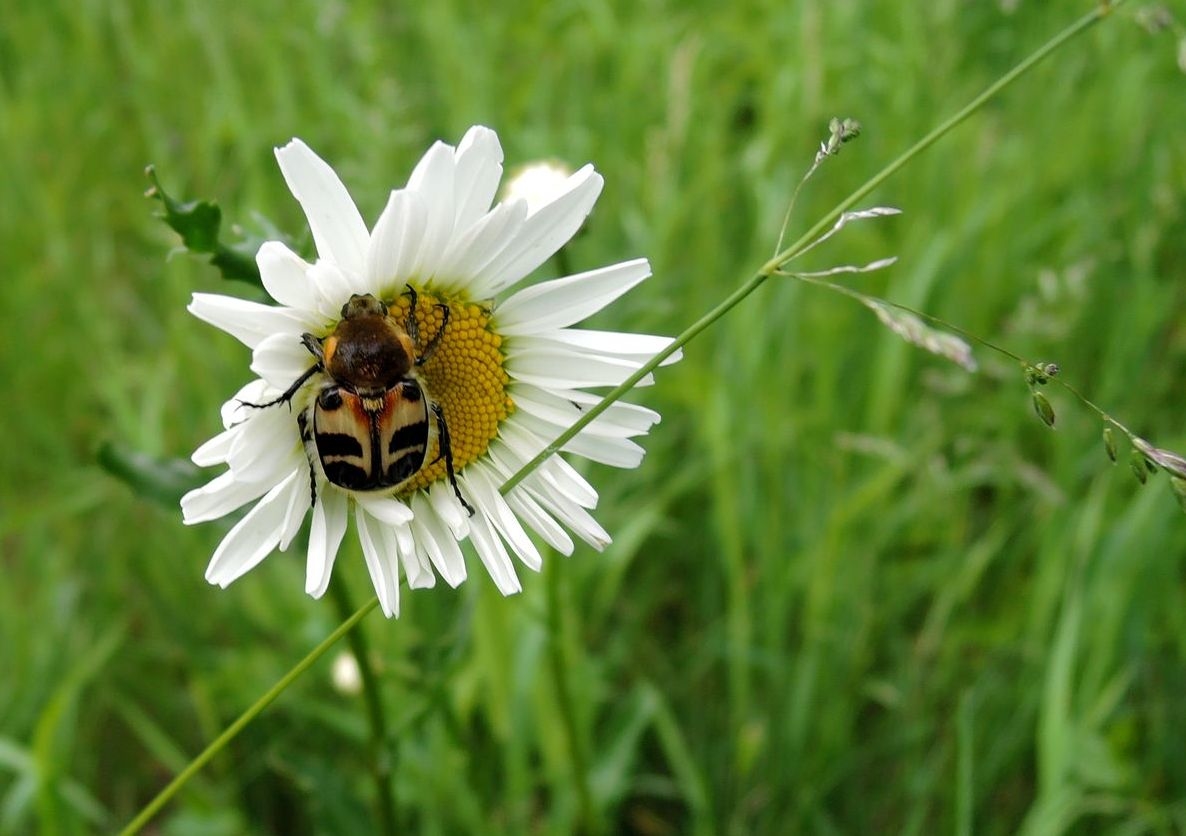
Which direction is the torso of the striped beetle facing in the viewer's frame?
away from the camera
